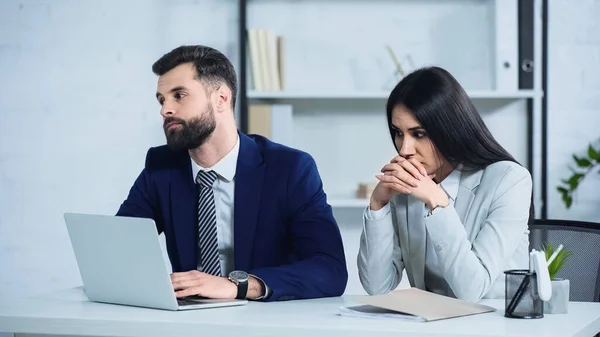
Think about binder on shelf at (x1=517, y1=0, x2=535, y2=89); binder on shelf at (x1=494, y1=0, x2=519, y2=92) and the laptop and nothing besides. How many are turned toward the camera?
2

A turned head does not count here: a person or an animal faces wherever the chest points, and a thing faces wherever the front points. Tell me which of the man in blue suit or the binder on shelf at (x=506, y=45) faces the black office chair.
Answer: the binder on shelf

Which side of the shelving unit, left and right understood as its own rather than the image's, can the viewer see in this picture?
front

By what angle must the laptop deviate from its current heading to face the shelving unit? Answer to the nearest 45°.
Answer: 0° — it already faces it

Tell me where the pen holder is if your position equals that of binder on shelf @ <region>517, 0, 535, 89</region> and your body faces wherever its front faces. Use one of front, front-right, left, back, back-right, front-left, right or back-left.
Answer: front

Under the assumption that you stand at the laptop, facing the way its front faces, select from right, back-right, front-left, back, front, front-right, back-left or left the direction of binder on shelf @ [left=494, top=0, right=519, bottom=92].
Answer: front

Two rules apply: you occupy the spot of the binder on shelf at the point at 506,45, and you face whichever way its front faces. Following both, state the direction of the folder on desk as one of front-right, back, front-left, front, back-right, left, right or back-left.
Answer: front

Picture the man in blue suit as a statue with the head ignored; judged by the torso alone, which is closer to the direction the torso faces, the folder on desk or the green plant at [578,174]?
the folder on desk

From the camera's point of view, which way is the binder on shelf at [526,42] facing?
toward the camera

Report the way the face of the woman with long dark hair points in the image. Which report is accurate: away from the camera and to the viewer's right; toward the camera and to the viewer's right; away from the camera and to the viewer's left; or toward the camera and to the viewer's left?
toward the camera and to the viewer's left

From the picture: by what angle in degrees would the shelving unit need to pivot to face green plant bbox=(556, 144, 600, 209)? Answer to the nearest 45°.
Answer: approximately 90° to its left
